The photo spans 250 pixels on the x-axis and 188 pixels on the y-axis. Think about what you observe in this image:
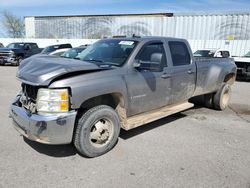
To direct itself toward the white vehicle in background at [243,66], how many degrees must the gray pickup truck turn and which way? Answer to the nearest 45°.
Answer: approximately 180°

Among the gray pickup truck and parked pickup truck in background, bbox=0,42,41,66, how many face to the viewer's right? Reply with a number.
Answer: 0

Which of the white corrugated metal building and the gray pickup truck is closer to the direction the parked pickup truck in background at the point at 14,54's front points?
the gray pickup truck

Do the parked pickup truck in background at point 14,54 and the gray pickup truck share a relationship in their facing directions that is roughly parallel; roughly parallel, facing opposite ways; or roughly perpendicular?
roughly parallel

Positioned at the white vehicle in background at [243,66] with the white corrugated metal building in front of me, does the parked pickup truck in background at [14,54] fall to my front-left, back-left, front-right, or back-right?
front-left

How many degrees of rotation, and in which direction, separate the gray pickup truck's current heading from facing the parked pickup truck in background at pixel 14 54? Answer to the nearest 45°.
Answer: approximately 90° to its right

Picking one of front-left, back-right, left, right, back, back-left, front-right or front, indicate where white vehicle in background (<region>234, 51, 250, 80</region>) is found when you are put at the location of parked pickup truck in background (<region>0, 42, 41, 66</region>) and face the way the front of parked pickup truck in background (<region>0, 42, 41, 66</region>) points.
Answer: left

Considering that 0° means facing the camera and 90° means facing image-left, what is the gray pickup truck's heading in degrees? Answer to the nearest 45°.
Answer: approximately 45°

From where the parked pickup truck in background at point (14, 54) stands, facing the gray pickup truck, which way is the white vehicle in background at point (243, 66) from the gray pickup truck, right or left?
left

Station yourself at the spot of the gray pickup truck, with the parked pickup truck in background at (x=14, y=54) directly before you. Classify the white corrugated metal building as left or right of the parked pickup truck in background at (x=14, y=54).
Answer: right

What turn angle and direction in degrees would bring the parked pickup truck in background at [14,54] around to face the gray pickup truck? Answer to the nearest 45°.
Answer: approximately 45° to its left

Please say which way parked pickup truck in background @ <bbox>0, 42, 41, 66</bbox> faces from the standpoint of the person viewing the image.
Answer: facing the viewer and to the left of the viewer

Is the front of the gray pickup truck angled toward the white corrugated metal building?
no
